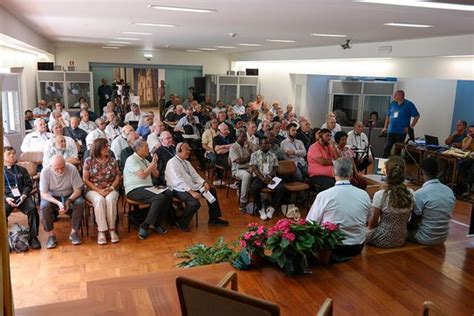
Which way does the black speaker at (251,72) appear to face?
toward the camera

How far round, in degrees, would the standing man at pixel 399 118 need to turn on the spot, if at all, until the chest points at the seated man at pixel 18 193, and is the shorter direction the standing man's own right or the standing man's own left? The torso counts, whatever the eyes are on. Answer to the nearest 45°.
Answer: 0° — they already face them

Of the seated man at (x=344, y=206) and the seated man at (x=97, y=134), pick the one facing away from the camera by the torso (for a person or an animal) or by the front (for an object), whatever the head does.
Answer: the seated man at (x=344, y=206)

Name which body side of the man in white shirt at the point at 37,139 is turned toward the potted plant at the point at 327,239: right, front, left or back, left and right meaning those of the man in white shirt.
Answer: front

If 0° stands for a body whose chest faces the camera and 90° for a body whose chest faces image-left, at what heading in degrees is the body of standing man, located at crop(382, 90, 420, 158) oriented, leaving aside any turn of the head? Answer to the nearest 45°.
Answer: approximately 45°

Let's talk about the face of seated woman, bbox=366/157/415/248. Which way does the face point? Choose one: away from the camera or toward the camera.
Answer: away from the camera

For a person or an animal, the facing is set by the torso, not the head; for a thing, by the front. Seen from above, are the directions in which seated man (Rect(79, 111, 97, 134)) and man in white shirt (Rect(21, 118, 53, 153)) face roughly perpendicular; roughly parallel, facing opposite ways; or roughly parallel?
roughly parallel

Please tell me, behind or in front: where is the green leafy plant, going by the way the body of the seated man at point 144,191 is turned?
in front

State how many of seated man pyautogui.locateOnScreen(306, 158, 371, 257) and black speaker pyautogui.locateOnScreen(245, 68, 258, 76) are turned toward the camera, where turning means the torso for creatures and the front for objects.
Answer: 1

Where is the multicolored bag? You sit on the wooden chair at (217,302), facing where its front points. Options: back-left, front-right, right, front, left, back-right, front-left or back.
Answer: left

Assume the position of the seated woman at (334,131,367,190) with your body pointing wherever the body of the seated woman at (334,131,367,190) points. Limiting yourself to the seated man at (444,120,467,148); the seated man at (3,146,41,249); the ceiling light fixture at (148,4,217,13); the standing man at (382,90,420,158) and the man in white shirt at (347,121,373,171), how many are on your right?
2

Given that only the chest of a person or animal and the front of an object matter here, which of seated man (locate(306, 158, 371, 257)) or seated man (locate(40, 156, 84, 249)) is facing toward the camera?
seated man (locate(40, 156, 84, 249))

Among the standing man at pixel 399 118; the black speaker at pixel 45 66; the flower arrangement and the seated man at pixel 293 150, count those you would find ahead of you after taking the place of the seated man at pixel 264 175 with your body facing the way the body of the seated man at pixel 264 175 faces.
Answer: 1

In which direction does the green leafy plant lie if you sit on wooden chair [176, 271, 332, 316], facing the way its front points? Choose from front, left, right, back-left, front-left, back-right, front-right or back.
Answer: front-left

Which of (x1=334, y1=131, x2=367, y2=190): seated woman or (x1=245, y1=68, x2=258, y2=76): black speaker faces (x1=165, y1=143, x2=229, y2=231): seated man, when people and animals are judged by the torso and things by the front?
the black speaker

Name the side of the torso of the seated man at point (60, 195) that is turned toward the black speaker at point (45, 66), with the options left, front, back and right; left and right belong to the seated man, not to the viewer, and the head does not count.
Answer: back

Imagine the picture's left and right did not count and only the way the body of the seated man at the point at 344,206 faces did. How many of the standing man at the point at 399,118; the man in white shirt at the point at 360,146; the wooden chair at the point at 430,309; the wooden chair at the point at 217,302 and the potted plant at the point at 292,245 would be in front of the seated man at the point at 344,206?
2

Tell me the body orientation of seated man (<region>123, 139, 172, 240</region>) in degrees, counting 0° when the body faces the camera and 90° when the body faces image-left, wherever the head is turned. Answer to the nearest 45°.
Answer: approximately 315°

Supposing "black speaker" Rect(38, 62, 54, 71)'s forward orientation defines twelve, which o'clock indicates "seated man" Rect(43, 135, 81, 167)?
The seated man is roughly at 12 o'clock from the black speaker.
